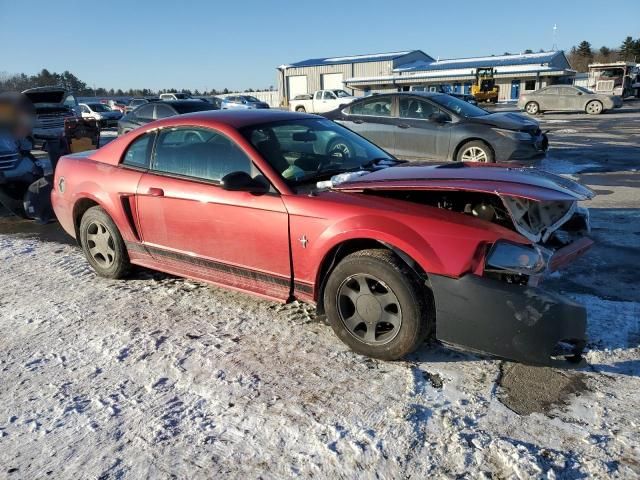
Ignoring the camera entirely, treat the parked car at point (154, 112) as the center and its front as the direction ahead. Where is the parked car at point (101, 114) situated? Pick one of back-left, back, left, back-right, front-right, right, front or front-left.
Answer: back-left

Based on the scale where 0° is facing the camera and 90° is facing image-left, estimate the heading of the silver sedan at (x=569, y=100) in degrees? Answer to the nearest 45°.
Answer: approximately 270°

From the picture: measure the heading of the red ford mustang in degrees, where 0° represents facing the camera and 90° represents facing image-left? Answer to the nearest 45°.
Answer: approximately 315°

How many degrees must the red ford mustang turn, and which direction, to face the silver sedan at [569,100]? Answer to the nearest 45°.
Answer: approximately 90° to its left

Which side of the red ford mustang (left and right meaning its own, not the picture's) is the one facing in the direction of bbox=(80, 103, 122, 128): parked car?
back

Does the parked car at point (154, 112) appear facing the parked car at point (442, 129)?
yes

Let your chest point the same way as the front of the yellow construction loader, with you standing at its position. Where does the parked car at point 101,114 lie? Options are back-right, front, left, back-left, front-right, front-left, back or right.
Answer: front-right

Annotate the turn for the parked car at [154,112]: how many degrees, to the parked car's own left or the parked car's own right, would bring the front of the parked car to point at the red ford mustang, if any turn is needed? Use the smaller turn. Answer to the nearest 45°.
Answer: approximately 45° to the parked car's own right
